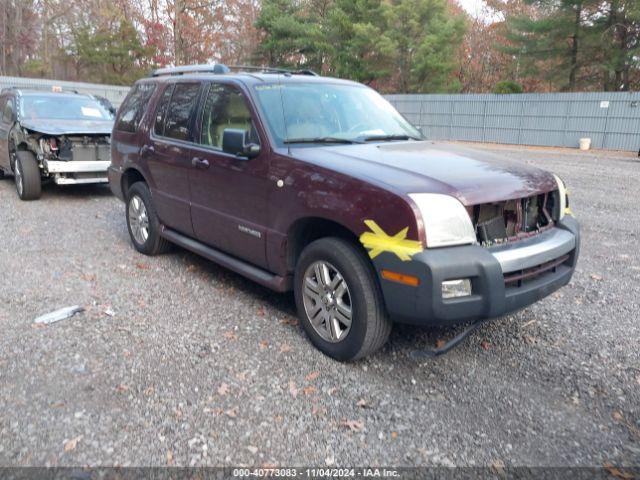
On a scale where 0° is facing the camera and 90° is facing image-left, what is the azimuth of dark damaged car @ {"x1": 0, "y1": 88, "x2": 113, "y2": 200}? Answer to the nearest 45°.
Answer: approximately 315°

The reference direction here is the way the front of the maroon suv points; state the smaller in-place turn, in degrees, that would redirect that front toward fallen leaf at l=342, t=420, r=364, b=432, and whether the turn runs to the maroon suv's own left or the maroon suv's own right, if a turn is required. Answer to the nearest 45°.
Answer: approximately 45° to the maroon suv's own right

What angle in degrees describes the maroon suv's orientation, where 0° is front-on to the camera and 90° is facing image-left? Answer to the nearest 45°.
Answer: approximately 315°
